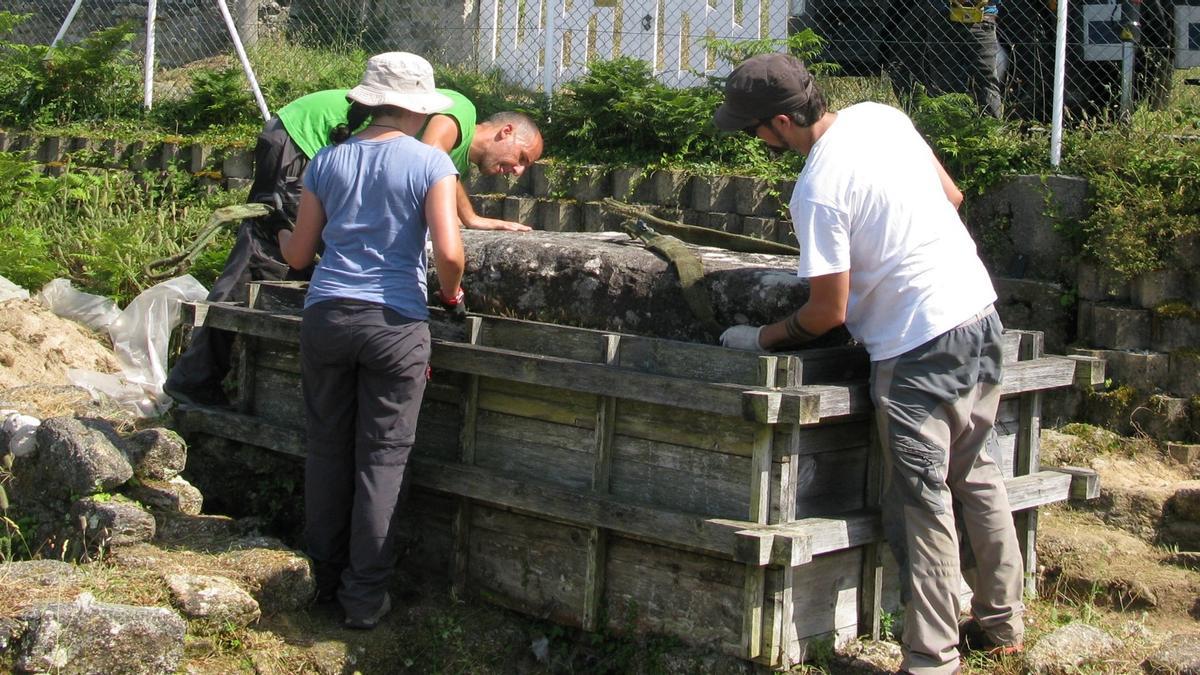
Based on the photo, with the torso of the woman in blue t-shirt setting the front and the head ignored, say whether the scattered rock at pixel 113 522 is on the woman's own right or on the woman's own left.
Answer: on the woman's own left

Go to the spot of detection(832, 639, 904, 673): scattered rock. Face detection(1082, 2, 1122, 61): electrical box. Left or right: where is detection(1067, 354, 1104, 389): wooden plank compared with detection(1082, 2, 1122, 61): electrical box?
right

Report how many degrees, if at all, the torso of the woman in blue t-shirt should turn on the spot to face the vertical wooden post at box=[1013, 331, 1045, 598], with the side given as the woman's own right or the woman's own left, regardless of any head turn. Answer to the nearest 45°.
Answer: approximately 90° to the woman's own right

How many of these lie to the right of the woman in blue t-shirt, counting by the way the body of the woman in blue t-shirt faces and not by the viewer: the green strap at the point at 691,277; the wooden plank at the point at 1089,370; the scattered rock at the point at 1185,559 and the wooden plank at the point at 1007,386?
4

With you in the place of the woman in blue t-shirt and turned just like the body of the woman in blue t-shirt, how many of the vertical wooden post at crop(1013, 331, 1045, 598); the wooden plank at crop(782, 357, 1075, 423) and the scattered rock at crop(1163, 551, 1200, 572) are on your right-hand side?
3

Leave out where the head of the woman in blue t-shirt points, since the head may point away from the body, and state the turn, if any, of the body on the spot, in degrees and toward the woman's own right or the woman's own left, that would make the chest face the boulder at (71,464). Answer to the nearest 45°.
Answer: approximately 45° to the woman's own left

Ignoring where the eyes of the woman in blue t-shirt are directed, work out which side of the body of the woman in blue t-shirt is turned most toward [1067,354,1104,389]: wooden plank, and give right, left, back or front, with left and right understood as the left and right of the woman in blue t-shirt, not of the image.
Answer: right

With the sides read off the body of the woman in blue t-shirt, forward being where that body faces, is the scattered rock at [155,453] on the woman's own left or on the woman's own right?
on the woman's own left

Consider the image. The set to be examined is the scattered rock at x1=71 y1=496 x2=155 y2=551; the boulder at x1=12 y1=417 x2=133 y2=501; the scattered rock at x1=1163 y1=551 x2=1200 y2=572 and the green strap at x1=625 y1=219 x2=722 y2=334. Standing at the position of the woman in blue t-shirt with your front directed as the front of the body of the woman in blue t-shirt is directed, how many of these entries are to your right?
2

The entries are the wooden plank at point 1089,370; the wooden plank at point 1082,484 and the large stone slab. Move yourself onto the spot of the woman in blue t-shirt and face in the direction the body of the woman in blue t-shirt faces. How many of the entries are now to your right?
3

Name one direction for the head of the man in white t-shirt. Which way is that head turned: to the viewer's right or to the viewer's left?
to the viewer's left

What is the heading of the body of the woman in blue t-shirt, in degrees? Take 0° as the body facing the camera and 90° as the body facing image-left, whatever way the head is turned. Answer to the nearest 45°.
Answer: approximately 180°

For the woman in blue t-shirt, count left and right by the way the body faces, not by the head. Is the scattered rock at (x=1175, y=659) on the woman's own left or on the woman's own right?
on the woman's own right

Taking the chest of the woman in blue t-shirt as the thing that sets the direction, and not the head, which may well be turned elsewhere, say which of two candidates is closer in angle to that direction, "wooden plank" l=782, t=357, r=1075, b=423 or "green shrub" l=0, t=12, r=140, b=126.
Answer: the green shrub

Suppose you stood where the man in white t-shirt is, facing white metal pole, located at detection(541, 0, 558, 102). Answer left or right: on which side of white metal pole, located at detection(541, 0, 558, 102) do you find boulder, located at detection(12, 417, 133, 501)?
left
